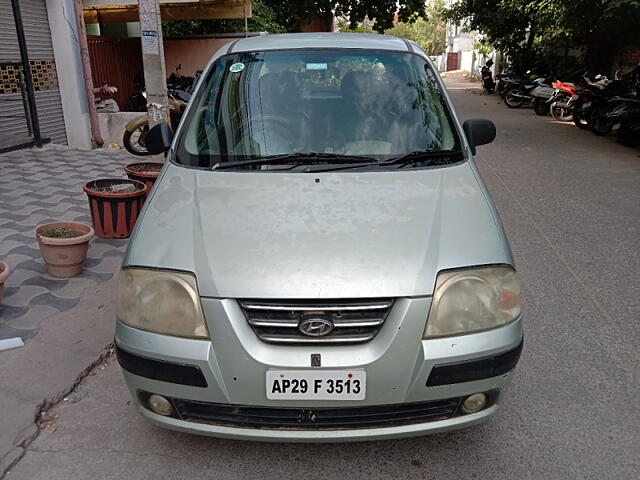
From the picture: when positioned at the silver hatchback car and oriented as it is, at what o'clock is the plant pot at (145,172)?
The plant pot is roughly at 5 o'clock from the silver hatchback car.

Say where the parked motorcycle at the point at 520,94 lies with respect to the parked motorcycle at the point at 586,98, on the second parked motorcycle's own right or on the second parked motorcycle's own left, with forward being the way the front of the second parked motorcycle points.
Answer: on the second parked motorcycle's own right

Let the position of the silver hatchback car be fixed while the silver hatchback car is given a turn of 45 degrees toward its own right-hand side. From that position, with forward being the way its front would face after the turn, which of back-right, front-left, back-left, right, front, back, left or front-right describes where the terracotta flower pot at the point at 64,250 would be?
right

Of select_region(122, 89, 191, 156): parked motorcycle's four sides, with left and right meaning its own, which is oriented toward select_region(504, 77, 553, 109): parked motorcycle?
back

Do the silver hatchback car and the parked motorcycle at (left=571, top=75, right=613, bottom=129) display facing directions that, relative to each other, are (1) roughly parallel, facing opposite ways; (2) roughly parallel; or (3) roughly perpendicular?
roughly perpendicular

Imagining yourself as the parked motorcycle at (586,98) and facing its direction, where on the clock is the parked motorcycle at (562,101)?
The parked motorcycle at (562,101) is roughly at 4 o'clock from the parked motorcycle at (586,98).

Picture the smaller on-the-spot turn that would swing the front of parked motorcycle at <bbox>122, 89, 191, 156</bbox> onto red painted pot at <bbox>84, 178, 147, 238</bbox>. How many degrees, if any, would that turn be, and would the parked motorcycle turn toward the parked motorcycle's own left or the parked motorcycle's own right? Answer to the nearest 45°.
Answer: approximately 45° to the parked motorcycle's own left

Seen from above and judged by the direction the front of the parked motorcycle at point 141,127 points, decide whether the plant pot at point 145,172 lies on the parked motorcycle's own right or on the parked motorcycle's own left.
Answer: on the parked motorcycle's own left
